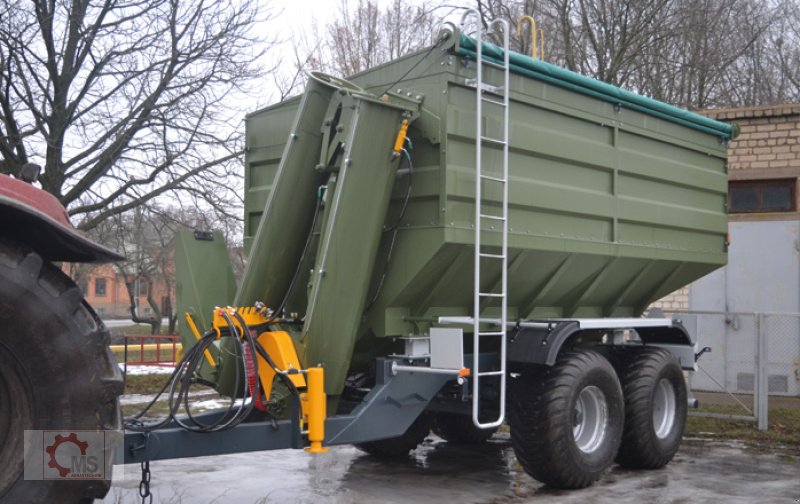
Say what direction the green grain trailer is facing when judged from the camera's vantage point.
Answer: facing the viewer and to the left of the viewer

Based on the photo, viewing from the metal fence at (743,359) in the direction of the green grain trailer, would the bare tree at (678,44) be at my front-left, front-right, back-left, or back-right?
back-right

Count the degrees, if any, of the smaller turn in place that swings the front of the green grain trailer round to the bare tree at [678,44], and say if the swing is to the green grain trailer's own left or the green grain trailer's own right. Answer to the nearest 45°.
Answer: approximately 135° to the green grain trailer's own right

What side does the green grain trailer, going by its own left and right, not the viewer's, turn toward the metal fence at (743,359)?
back
